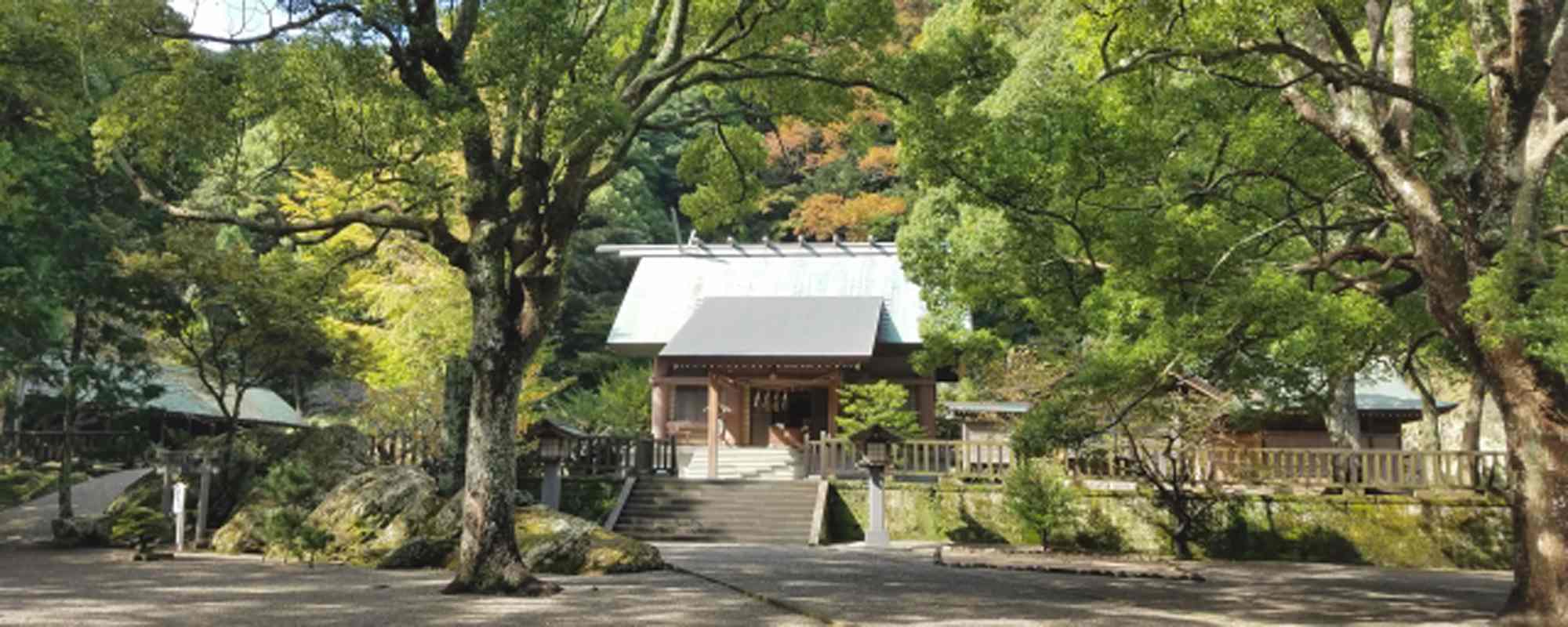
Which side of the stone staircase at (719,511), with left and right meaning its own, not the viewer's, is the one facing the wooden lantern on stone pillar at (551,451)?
right

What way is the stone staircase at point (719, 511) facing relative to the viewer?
toward the camera

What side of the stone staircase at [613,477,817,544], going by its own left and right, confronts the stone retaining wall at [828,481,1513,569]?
left

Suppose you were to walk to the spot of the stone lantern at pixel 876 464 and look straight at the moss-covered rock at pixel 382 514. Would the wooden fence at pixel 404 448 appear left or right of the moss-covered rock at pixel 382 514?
right

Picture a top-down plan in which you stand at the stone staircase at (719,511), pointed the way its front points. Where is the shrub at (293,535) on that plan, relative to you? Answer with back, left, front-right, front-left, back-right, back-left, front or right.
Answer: front-right

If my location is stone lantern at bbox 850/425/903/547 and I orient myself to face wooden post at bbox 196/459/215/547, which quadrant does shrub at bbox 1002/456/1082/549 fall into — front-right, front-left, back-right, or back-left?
back-left

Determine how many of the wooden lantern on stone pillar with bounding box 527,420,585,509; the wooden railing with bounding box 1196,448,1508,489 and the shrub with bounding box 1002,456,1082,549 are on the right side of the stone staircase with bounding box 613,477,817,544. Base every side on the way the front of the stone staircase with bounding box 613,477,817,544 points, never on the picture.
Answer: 1

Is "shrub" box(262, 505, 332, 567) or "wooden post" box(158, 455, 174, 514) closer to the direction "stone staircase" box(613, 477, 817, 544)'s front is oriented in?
the shrub

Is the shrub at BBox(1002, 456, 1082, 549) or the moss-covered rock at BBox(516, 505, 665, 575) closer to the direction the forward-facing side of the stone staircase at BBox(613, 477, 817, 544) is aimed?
the moss-covered rock

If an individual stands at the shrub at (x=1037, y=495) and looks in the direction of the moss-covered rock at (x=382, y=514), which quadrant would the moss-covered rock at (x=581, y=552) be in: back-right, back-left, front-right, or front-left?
front-left

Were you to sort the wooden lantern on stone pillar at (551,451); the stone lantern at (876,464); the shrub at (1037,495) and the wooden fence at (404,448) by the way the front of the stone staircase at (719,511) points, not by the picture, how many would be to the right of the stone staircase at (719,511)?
2

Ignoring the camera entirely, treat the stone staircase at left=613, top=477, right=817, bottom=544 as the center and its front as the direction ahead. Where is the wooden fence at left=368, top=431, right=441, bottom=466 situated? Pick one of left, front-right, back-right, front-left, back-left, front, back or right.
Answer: right

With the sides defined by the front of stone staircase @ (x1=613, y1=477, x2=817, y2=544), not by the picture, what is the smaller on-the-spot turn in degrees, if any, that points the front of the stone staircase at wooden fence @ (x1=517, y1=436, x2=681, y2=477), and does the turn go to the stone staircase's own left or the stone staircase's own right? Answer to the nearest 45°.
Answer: approximately 135° to the stone staircase's own right

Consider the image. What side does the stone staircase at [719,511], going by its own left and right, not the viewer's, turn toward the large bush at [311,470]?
right
